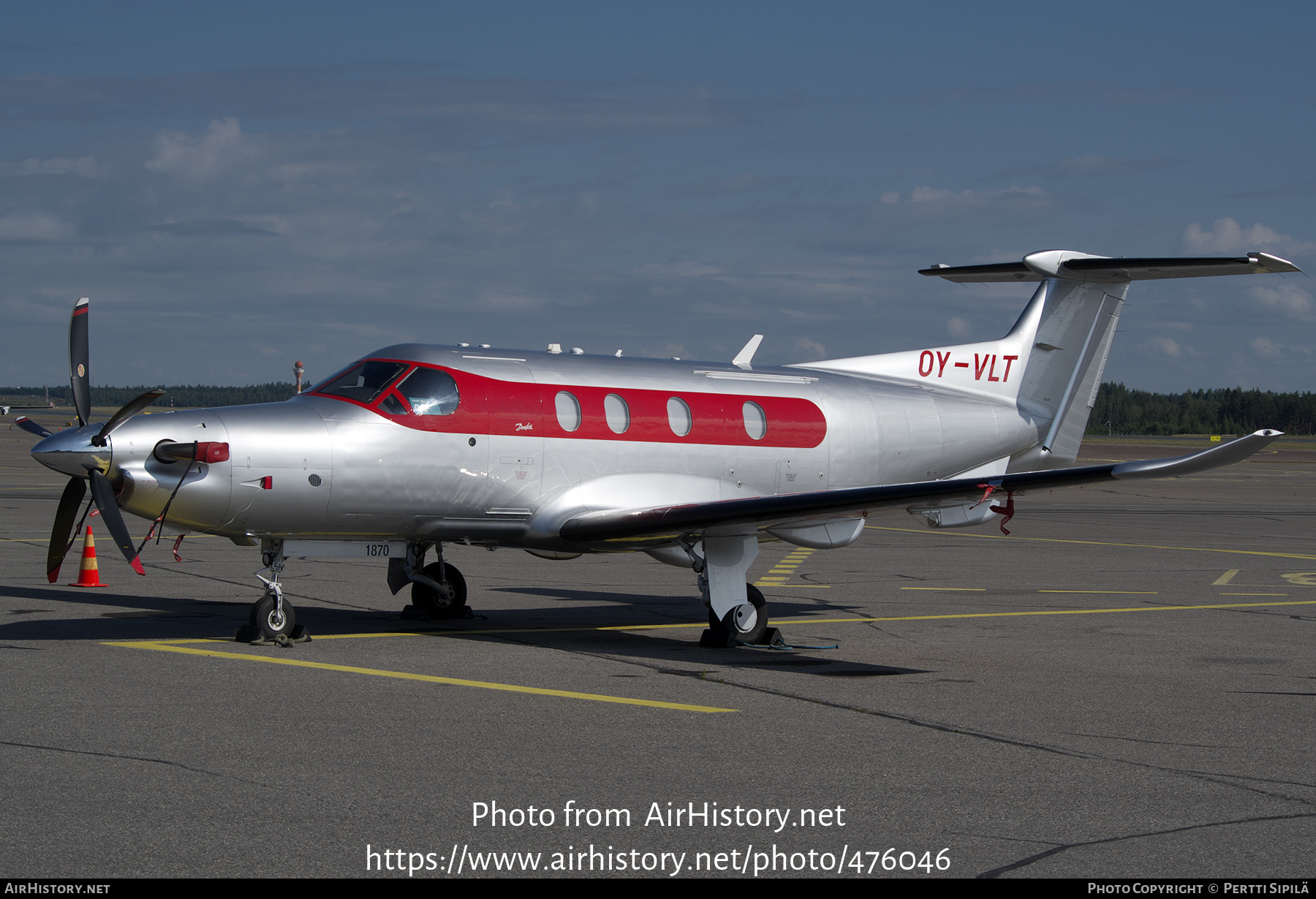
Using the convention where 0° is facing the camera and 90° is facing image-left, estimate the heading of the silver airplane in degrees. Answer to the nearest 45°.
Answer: approximately 45°

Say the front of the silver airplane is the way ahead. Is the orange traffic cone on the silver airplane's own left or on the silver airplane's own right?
on the silver airplane's own right
